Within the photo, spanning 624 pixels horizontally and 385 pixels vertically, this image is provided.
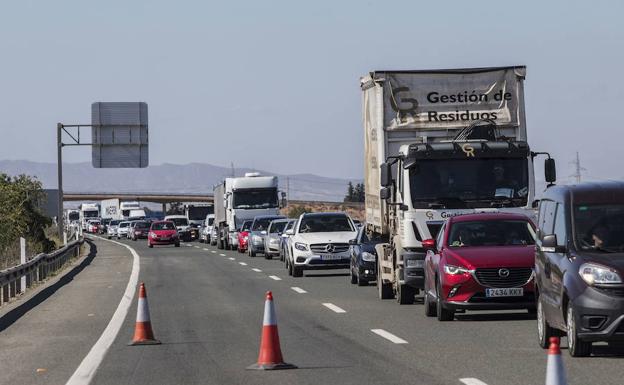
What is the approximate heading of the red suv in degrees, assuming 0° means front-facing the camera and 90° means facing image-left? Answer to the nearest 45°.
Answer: approximately 315°

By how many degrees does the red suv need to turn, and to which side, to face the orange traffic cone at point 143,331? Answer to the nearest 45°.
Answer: approximately 90° to its right

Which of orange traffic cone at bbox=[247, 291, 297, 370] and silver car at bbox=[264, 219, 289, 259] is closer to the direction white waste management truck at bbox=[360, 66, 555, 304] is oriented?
the orange traffic cone

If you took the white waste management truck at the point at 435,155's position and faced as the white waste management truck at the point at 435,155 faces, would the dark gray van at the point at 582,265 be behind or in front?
in front

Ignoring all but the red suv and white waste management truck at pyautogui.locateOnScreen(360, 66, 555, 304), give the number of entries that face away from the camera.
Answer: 0

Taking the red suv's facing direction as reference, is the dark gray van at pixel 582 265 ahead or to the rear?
ahead

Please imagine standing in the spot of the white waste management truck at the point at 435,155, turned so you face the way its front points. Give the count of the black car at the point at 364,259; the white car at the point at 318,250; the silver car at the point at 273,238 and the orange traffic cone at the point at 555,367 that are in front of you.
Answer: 1

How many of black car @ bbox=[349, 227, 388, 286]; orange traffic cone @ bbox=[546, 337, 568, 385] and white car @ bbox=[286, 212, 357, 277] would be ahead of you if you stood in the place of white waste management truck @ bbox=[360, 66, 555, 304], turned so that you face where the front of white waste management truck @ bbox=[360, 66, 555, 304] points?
1

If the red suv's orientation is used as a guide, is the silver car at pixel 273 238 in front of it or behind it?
behind

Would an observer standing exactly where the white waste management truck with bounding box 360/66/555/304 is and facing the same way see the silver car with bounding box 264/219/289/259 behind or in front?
behind

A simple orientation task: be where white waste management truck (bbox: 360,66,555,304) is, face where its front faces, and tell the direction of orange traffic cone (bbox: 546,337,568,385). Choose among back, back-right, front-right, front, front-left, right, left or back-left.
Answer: front

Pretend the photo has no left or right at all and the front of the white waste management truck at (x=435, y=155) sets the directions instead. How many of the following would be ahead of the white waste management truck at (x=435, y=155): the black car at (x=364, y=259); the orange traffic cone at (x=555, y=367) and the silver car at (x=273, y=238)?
1

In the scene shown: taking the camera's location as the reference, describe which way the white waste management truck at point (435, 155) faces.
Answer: facing the viewer

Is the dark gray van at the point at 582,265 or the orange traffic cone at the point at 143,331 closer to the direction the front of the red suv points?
the dark gray van
